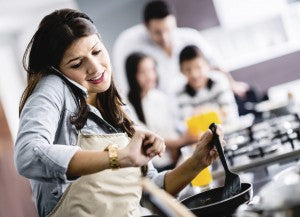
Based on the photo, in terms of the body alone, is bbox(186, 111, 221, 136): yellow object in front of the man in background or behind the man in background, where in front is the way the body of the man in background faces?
in front

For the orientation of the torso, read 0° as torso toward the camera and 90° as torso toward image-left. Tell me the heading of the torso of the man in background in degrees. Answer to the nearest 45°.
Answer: approximately 0°

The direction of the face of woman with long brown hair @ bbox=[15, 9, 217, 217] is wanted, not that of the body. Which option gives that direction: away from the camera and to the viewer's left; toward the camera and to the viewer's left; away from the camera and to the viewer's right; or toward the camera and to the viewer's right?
toward the camera and to the viewer's right

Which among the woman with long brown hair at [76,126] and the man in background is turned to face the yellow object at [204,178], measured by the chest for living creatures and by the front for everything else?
the man in background

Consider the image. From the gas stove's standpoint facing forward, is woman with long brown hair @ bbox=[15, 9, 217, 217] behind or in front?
in front
